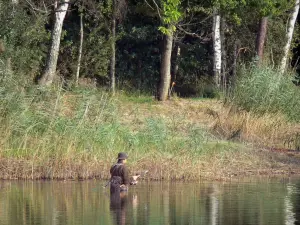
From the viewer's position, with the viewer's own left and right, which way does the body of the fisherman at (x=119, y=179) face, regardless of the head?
facing away from the viewer and to the right of the viewer
